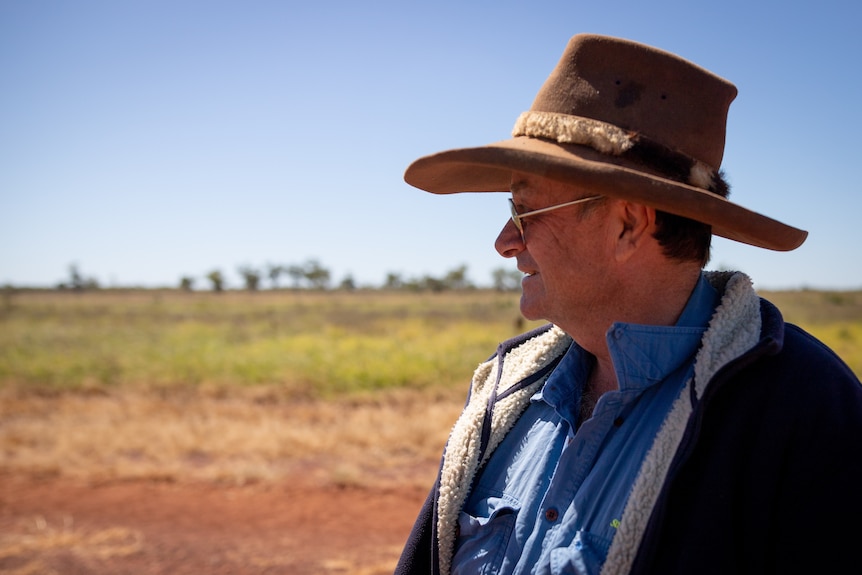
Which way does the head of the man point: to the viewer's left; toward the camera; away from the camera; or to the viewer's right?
to the viewer's left

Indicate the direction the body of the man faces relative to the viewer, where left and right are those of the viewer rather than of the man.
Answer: facing the viewer and to the left of the viewer
